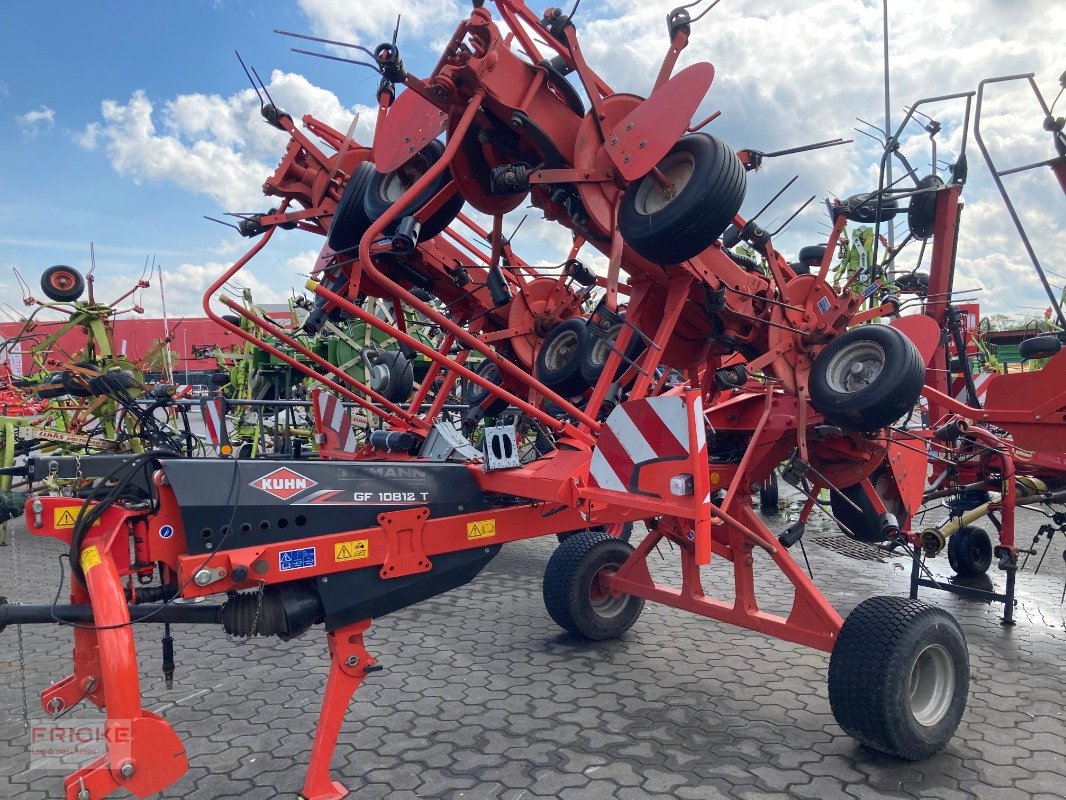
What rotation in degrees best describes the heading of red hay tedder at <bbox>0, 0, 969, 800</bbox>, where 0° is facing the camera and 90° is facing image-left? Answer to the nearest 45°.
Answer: approximately 45°
